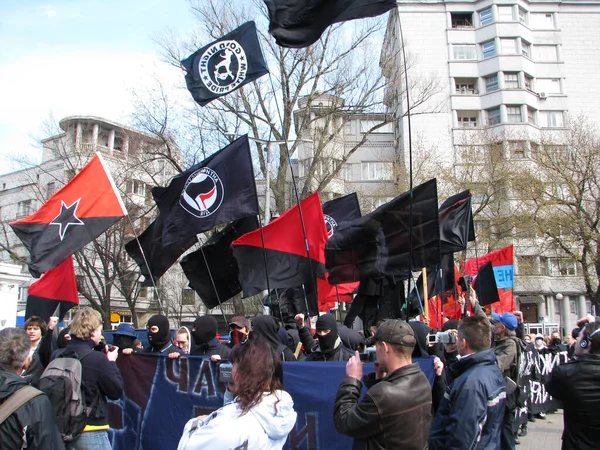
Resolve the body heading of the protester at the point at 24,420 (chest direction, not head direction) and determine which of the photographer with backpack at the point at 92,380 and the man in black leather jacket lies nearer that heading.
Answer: the photographer with backpack

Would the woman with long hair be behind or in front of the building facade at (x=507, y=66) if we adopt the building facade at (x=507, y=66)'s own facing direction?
in front

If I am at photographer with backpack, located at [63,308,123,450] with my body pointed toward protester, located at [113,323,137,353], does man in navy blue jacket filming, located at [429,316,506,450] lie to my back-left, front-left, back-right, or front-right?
back-right

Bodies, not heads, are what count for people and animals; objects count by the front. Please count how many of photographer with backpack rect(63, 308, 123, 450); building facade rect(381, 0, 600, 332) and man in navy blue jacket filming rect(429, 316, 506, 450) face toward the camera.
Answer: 1

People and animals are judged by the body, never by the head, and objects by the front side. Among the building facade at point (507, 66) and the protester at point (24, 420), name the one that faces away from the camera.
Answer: the protester

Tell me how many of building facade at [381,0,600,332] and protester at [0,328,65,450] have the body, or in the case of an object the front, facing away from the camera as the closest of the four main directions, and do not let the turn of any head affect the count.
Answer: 1

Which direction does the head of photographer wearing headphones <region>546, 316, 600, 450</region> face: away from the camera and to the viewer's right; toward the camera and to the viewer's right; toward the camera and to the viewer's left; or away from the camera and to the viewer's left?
away from the camera and to the viewer's left

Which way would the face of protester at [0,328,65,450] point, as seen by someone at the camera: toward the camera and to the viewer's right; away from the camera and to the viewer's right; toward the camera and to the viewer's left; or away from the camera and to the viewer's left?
away from the camera and to the viewer's right

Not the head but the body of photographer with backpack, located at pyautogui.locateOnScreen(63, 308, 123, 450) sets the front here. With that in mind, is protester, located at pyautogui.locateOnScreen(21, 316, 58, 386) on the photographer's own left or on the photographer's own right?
on the photographer's own left

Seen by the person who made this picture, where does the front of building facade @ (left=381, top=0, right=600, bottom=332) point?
facing the viewer

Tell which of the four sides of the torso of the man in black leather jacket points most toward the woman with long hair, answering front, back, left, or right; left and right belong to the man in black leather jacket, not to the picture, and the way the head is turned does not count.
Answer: left

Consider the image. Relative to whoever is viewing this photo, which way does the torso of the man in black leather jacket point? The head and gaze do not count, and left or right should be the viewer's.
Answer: facing away from the viewer and to the left of the viewer

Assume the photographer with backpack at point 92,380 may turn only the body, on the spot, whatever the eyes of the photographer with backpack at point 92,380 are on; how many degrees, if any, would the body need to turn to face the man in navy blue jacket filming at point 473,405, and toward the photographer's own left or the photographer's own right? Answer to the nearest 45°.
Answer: approximately 90° to the photographer's own right

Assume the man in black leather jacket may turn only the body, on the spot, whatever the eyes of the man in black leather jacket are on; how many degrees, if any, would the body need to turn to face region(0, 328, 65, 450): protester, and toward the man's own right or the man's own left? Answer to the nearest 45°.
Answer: approximately 45° to the man's own left

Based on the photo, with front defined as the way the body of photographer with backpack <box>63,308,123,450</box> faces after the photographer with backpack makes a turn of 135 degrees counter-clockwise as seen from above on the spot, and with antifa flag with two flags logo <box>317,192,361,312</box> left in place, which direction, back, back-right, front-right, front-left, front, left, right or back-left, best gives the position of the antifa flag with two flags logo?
back-right

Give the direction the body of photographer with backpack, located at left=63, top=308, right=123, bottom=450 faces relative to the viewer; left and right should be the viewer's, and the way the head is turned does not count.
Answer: facing away from the viewer and to the right of the viewer

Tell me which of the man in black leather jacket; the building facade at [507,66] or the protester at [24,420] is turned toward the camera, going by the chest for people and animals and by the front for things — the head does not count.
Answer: the building facade

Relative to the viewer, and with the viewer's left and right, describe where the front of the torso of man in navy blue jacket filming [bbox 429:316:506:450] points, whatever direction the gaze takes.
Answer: facing away from the viewer and to the left of the viewer

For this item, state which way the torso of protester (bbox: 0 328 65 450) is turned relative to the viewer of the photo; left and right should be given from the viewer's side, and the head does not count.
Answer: facing away from the viewer

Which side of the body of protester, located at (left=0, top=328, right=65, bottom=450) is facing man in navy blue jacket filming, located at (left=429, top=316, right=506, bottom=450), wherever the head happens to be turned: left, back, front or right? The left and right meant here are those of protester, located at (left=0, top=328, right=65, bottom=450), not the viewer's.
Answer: right

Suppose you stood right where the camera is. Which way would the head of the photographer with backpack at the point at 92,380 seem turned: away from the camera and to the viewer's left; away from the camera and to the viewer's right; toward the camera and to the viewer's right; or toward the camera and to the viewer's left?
away from the camera and to the viewer's right
